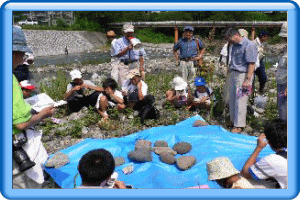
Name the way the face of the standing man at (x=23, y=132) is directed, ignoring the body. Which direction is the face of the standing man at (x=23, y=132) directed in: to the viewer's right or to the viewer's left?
to the viewer's right

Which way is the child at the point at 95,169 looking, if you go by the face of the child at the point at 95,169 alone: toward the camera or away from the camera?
away from the camera

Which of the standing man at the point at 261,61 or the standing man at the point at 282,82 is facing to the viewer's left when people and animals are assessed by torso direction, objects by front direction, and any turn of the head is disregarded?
the standing man at the point at 282,82

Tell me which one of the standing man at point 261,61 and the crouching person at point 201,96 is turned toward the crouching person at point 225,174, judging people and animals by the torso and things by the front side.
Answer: the crouching person at point 201,96

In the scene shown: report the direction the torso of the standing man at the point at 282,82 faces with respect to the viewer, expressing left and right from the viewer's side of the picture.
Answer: facing to the left of the viewer

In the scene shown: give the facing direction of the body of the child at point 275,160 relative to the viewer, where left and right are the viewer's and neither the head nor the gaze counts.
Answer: facing away from the viewer and to the left of the viewer
